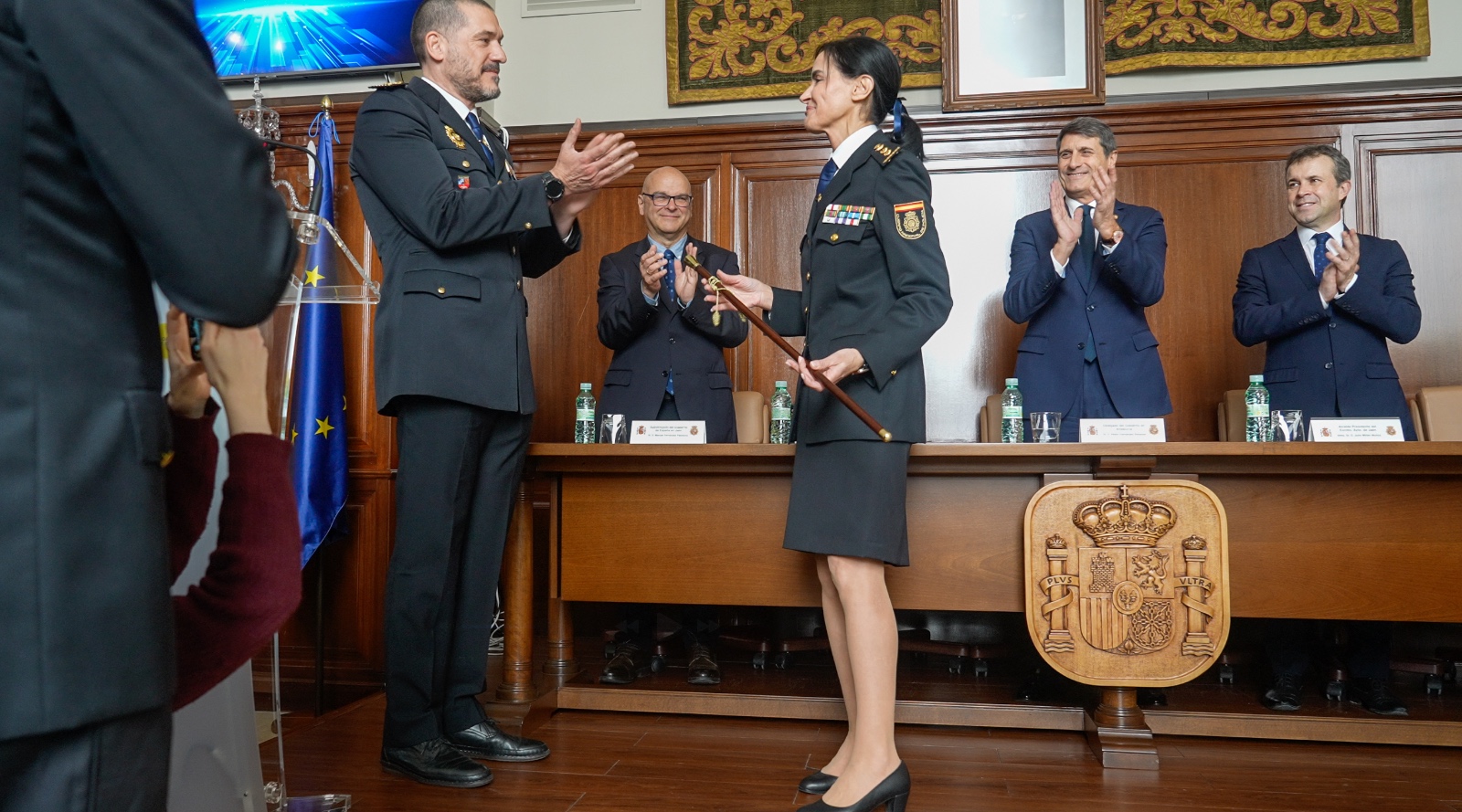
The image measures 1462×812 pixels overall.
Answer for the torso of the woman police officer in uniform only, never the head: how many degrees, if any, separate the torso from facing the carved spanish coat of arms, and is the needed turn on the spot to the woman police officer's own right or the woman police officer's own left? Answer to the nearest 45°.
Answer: approximately 135° to the woman police officer's own right

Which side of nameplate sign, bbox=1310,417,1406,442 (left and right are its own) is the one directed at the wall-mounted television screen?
right

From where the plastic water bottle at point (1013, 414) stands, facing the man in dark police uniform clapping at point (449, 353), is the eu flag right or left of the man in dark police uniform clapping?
right

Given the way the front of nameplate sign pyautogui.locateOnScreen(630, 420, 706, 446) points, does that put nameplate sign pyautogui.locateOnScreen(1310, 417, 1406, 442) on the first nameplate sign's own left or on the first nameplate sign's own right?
on the first nameplate sign's own left

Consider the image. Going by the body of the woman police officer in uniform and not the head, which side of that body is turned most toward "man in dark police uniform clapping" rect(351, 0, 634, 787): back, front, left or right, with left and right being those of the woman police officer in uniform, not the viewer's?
front

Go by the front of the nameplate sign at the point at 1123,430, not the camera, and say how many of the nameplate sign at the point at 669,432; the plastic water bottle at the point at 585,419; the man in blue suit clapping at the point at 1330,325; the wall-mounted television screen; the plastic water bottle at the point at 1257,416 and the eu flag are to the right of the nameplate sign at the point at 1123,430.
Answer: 4

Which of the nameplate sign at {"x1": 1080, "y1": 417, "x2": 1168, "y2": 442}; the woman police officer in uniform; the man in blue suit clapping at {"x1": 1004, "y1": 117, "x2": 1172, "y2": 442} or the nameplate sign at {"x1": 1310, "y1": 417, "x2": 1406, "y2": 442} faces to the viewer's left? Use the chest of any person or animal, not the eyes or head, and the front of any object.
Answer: the woman police officer in uniform

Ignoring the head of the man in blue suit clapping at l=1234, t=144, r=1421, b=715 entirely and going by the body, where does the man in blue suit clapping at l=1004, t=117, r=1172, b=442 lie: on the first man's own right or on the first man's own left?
on the first man's own right

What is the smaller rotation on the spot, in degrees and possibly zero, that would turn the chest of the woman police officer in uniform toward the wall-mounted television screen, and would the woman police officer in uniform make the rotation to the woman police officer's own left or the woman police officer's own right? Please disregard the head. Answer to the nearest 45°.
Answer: approximately 45° to the woman police officer's own right

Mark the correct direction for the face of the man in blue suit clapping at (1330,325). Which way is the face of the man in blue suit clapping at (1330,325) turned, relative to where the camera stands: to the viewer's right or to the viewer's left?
to the viewer's left

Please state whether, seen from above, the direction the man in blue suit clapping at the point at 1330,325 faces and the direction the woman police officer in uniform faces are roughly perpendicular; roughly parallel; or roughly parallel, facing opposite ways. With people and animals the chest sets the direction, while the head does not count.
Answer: roughly perpendicular

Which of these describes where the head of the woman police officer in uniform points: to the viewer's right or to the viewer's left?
to the viewer's left

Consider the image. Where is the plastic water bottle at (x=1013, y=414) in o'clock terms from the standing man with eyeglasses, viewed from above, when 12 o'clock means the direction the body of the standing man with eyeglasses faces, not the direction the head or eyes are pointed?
The plastic water bottle is roughly at 10 o'clock from the standing man with eyeglasses.
